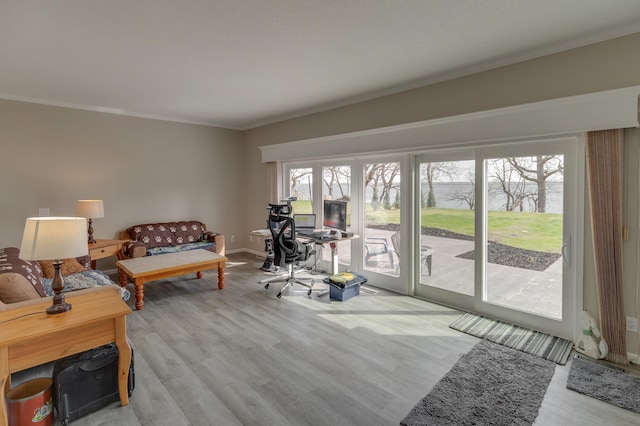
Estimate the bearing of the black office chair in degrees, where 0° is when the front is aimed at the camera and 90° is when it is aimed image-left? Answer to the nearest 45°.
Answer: approximately 225°

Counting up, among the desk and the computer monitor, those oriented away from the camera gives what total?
0

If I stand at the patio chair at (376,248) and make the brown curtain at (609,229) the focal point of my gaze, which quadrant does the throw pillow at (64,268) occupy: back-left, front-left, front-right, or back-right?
front-right

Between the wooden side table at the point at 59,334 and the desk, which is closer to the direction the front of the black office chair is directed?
the desk

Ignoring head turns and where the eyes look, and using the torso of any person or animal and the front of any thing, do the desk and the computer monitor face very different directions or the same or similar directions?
same or similar directions

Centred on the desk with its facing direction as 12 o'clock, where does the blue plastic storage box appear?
The blue plastic storage box is roughly at 10 o'clock from the desk.

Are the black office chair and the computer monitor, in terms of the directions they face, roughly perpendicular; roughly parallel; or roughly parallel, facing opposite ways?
roughly parallel, facing opposite ways

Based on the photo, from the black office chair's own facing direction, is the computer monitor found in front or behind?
in front

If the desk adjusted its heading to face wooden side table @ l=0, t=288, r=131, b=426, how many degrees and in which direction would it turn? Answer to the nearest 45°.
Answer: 0° — it already faces it

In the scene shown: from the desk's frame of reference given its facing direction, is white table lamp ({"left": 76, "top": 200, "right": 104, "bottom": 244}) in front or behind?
in front

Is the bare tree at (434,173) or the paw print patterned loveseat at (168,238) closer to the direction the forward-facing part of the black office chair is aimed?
the bare tree

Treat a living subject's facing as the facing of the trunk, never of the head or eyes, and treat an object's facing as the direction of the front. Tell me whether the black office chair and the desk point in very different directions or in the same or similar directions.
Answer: very different directions

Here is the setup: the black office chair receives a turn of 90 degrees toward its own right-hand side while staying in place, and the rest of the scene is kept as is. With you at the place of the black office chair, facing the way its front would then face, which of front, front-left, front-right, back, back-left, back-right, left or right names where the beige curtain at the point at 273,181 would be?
back-left

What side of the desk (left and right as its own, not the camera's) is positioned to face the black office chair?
front

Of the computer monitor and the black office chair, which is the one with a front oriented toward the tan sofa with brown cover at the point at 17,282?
the computer monitor

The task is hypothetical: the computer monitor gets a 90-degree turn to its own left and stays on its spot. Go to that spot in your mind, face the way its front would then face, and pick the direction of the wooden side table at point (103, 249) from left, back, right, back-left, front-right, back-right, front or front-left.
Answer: back-right

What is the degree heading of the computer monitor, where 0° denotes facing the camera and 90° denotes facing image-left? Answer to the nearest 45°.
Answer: approximately 45°
